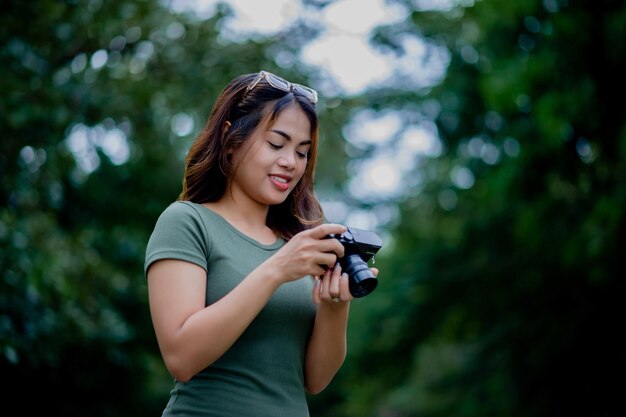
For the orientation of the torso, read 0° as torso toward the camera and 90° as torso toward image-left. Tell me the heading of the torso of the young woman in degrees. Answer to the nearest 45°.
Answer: approximately 315°

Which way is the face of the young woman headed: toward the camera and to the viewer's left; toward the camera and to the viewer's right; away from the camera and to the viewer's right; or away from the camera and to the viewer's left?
toward the camera and to the viewer's right

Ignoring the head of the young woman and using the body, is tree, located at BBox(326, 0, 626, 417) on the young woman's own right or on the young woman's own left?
on the young woman's own left
